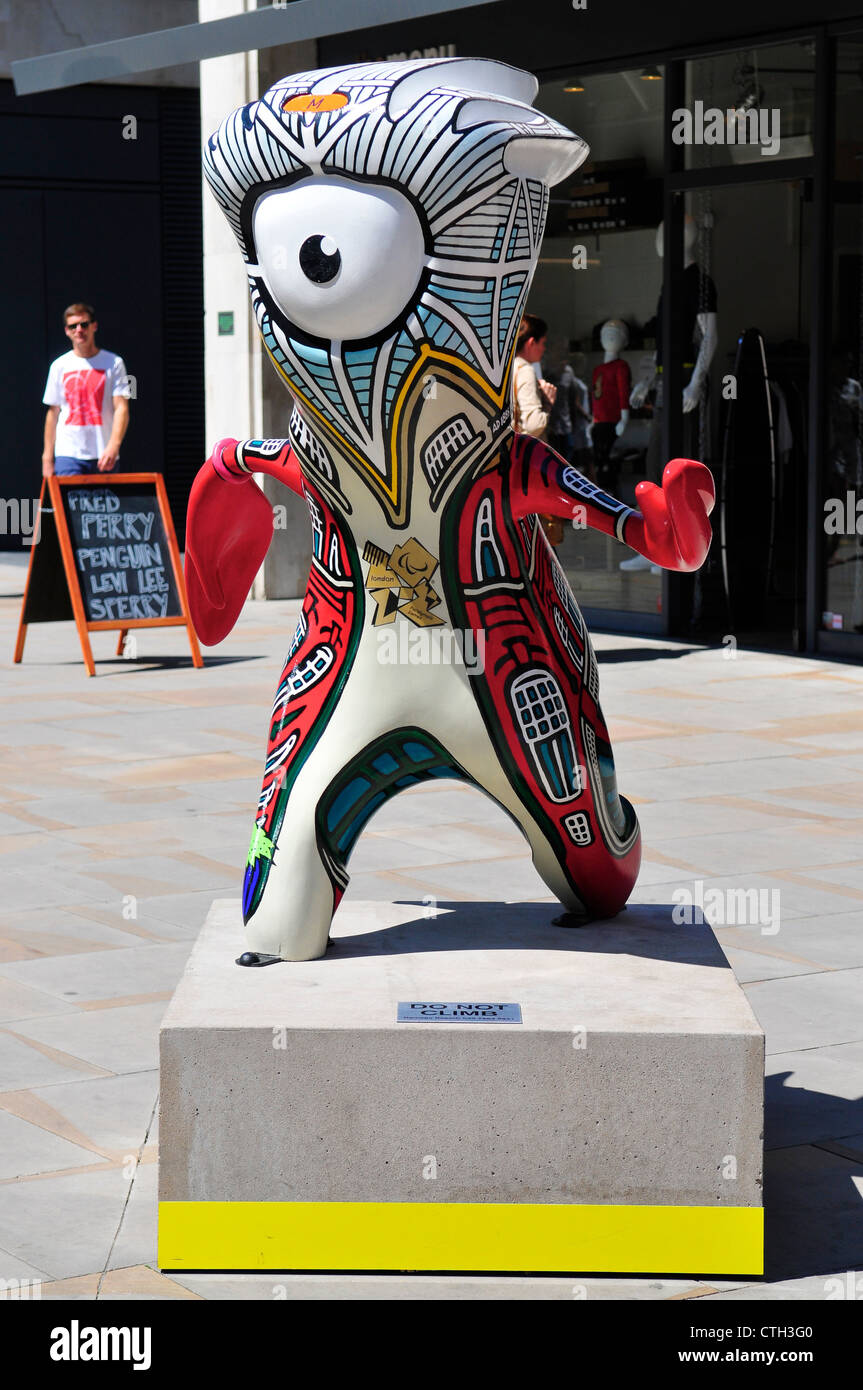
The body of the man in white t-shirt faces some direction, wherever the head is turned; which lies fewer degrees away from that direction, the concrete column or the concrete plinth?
the concrete plinth

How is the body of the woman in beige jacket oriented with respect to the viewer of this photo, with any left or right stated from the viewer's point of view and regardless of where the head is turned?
facing to the right of the viewer

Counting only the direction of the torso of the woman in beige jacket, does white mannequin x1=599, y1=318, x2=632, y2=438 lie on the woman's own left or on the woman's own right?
on the woman's own left

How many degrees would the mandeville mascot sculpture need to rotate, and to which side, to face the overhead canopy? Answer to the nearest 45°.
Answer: approximately 135° to its right

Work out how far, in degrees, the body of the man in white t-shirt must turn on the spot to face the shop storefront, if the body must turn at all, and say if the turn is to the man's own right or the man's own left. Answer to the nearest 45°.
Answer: approximately 90° to the man's own left

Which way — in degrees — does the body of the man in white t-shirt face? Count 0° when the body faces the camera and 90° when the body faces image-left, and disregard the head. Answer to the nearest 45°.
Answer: approximately 0°

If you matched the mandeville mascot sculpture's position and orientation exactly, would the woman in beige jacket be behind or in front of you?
behind
